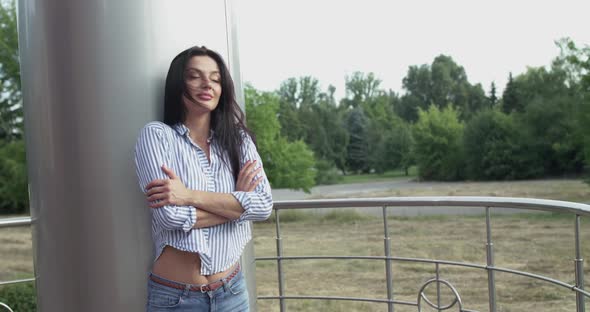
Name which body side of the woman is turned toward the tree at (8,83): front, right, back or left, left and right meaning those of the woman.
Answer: back

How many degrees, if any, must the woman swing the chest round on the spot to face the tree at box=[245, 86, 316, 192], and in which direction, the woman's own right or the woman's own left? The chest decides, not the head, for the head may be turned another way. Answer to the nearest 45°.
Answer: approximately 180°

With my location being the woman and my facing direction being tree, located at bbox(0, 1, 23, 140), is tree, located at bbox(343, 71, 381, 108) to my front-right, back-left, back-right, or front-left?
front-right

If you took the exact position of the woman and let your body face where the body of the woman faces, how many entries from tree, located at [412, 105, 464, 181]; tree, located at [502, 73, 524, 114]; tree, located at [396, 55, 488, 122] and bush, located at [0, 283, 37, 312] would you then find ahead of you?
0

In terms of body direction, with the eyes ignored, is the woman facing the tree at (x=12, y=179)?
no

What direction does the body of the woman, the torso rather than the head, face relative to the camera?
toward the camera

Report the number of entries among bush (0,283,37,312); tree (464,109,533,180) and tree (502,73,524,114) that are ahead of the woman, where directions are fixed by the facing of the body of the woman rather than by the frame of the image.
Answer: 0

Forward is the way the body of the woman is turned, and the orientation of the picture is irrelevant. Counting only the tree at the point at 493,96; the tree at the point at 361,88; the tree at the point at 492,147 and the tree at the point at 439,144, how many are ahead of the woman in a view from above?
0

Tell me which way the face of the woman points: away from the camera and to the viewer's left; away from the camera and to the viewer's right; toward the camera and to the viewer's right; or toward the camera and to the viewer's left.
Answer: toward the camera and to the viewer's right

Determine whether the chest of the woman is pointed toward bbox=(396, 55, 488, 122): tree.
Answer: no

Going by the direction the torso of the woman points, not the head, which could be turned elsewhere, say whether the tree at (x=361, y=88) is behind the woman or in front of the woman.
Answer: behind

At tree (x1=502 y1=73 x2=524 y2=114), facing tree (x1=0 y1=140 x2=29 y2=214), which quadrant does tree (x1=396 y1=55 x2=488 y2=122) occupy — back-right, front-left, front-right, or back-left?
front-right

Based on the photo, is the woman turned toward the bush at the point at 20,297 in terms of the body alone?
no
